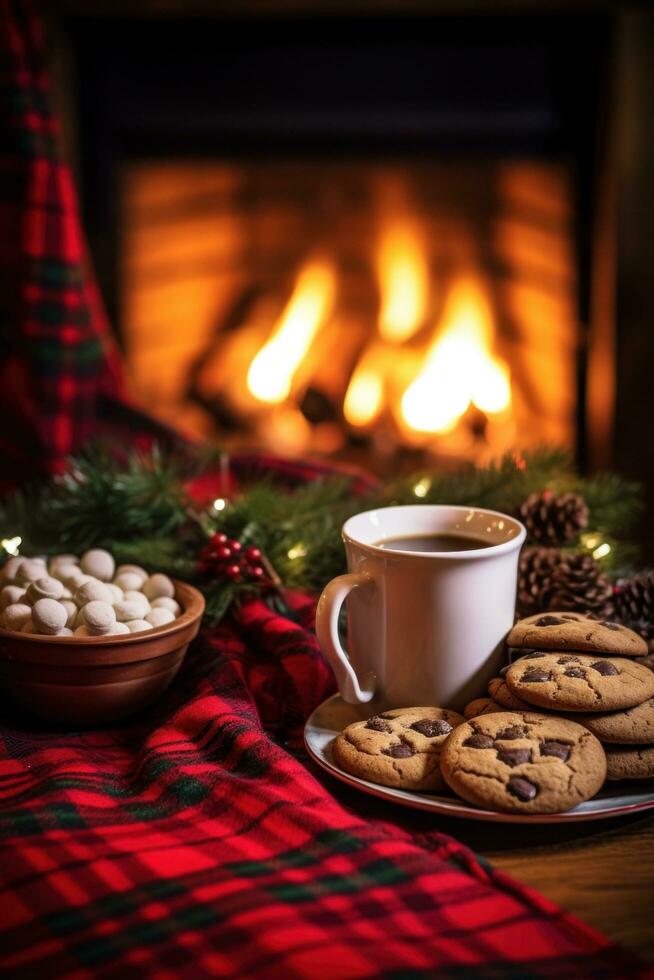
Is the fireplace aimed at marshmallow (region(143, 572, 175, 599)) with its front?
yes

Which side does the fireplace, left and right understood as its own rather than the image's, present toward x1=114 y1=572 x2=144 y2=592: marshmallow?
front

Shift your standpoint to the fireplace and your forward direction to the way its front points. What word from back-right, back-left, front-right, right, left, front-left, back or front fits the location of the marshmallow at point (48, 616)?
front

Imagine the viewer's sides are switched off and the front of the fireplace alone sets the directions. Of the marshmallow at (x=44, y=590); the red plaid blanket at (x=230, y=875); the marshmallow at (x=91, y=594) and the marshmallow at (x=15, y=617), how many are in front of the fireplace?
4

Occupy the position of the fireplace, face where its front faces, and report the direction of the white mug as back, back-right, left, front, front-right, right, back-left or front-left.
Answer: front

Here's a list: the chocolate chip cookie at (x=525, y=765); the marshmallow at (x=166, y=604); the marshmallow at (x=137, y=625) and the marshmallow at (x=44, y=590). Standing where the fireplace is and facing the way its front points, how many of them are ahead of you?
4

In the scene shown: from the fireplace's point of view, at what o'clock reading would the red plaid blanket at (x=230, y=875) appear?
The red plaid blanket is roughly at 12 o'clock from the fireplace.

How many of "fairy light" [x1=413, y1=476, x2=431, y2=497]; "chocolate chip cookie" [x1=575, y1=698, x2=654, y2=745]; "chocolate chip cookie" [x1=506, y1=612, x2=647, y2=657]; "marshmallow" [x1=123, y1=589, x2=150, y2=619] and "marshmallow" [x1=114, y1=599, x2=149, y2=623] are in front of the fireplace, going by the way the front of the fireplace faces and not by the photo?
5

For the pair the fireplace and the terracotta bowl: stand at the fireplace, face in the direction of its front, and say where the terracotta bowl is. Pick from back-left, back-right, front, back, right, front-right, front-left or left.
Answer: front

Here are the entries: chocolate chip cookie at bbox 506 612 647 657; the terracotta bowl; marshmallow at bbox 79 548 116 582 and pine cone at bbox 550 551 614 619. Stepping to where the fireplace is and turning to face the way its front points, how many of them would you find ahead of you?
4

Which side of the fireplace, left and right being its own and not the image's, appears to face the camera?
front

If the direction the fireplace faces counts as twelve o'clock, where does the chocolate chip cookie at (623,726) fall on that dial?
The chocolate chip cookie is roughly at 12 o'clock from the fireplace.

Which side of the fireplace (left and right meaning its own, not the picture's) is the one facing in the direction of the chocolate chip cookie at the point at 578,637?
front

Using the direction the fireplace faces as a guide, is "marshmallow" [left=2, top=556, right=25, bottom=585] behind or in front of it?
in front

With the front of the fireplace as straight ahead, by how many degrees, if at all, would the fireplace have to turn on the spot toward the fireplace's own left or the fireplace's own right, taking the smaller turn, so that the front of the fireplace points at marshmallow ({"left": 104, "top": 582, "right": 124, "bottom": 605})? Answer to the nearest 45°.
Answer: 0° — it already faces it

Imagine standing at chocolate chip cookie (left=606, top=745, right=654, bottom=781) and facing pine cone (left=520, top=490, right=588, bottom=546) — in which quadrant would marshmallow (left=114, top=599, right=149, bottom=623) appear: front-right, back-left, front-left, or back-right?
front-left

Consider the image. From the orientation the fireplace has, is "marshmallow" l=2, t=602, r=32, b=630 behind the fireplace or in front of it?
in front

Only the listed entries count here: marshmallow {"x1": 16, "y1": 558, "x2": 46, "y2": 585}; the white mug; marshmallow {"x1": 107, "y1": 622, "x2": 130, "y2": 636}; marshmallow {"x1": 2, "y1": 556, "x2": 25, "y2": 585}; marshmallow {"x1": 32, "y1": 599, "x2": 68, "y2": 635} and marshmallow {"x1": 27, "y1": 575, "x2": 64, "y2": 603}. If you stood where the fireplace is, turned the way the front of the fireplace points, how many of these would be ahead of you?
6

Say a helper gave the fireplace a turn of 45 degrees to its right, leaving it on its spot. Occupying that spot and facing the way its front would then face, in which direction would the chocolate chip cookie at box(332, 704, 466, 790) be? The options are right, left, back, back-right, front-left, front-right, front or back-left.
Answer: front-left

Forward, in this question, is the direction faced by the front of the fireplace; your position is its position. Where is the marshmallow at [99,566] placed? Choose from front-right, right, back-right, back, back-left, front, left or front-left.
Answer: front
